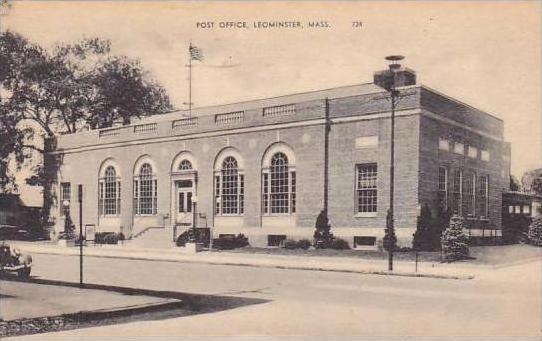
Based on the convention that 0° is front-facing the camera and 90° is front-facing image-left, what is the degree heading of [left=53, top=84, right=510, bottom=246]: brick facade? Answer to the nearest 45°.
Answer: approximately 45°

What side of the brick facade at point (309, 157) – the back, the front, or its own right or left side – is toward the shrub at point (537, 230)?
left

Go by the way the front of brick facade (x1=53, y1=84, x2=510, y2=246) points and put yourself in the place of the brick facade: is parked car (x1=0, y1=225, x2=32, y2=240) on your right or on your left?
on your right

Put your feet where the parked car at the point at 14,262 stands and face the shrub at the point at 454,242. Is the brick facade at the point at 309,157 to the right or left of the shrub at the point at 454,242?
left

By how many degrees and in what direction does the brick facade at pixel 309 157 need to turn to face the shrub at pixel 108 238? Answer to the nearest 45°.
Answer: approximately 90° to its right

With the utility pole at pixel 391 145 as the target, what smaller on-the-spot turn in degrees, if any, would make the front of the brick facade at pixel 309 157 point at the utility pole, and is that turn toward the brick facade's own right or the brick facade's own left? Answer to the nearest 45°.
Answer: approximately 45° to the brick facade's own left

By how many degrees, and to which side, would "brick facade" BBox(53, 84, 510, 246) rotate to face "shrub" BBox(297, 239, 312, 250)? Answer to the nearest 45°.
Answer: approximately 45° to its left

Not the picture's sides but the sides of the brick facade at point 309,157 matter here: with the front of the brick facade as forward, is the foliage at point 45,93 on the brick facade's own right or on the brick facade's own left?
on the brick facade's own right
